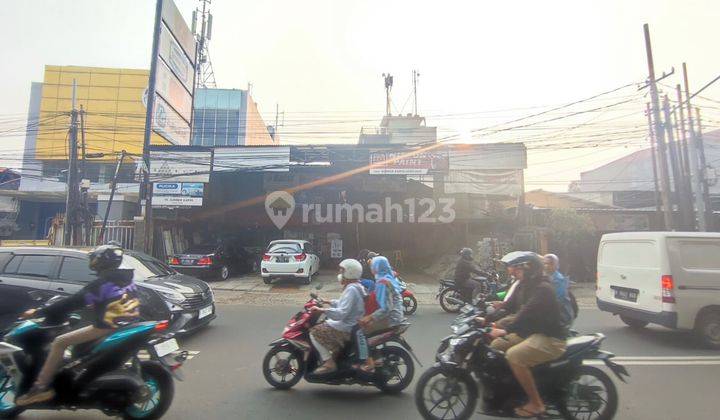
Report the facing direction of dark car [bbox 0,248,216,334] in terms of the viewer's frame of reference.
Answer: facing the viewer and to the right of the viewer

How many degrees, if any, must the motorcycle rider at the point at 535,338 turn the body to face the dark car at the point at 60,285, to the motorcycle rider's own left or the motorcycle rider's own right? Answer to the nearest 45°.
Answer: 0° — they already face it

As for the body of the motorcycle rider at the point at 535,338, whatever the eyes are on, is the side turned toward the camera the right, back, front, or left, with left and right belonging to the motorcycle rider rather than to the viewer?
left

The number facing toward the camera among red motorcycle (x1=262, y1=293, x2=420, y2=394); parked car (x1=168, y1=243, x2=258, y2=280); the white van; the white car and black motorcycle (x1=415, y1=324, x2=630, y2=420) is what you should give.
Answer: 0

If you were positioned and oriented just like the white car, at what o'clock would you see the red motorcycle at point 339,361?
The red motorcycle is roughly at 6 o'clock from the white car.

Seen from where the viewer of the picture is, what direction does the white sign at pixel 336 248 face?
facing the viewer

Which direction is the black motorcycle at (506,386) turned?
to the viewer's left

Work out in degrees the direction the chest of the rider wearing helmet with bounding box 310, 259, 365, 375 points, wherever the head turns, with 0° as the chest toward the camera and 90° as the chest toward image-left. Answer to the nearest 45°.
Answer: approximately 90°

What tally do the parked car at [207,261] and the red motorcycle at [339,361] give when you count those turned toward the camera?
0

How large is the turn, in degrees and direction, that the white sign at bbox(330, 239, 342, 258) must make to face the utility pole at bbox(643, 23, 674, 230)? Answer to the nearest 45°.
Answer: approximately 45° to its left

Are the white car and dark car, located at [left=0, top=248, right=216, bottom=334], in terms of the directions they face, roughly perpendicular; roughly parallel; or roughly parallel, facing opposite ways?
roughly perpendicular

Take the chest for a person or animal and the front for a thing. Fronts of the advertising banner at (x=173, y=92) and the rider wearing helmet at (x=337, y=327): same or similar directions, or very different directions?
very different directions

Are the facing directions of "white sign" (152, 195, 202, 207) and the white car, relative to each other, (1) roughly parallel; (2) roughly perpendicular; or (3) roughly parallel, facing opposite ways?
roughly parallel, facing opposite ways

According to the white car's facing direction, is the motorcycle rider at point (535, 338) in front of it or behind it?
behind

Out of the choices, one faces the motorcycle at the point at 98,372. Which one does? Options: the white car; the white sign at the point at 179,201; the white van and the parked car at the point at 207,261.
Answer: the white sign

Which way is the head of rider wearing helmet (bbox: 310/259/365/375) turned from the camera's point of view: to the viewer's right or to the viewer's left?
to the viewer's left

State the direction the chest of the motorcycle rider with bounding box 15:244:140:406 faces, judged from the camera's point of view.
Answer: to the viewer's left

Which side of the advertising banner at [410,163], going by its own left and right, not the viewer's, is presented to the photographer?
front
